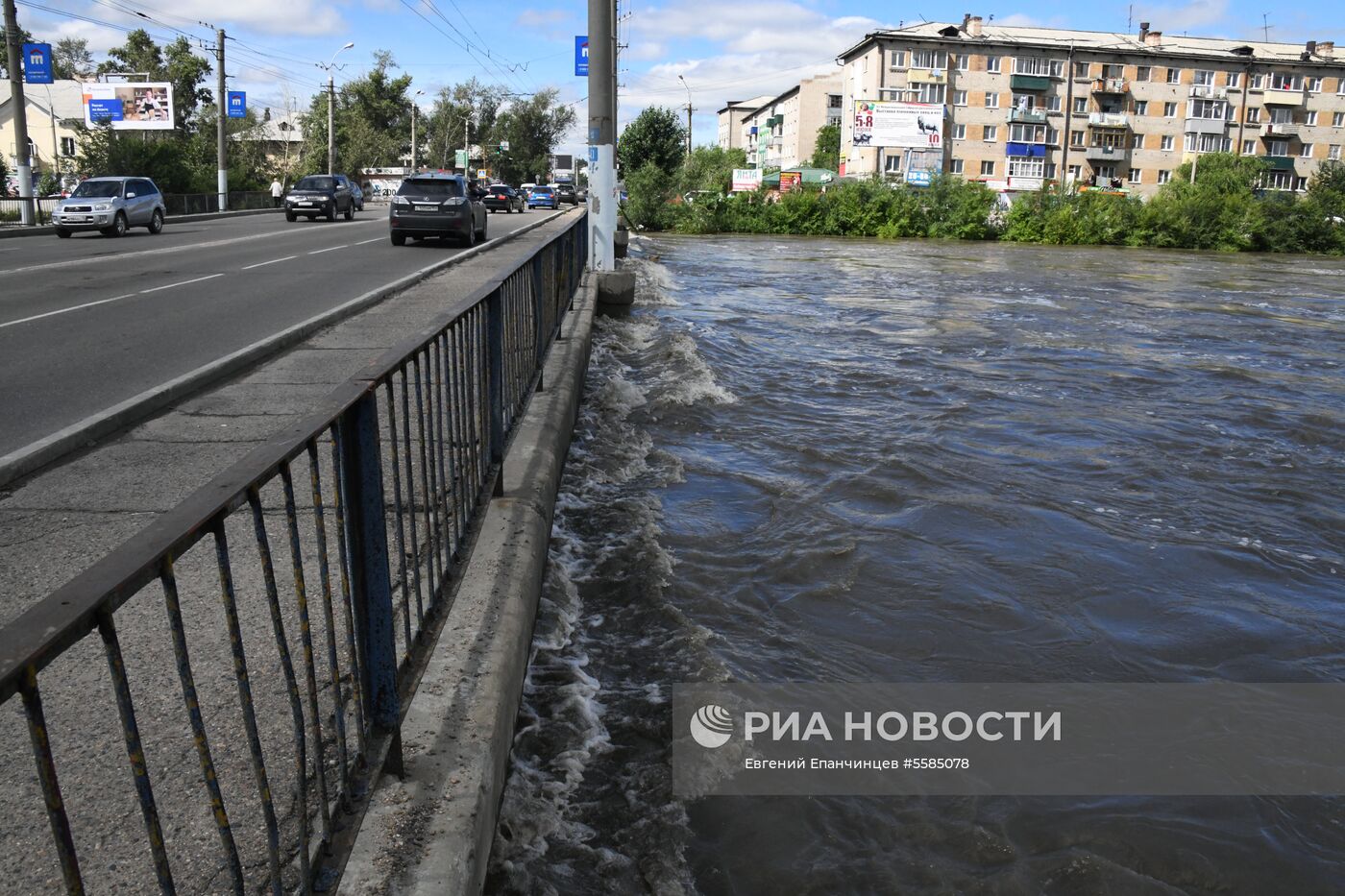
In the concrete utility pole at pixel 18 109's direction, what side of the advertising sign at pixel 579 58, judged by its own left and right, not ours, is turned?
right

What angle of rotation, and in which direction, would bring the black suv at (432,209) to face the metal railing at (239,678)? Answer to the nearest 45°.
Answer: approximately 180°

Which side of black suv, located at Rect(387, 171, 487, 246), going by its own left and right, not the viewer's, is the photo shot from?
back

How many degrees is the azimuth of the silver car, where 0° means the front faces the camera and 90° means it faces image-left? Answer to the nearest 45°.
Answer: approximately 45°

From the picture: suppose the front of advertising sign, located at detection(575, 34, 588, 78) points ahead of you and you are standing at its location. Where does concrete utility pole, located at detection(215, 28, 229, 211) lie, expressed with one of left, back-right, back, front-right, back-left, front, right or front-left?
back-right

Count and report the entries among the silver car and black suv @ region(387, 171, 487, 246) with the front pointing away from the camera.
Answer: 1

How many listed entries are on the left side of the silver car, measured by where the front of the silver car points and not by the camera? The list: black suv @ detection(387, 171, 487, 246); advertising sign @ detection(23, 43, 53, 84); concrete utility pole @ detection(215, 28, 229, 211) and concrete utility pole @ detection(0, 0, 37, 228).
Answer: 1

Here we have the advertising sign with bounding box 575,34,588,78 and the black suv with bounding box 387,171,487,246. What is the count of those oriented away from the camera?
1

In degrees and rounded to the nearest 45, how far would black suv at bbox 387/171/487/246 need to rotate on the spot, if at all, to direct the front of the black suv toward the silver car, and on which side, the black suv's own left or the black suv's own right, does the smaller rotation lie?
approximately 45° to the black suv's own left

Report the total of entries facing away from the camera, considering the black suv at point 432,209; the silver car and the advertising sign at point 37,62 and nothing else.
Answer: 1

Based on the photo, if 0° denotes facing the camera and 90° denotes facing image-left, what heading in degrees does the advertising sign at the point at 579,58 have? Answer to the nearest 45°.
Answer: approximately 0°
